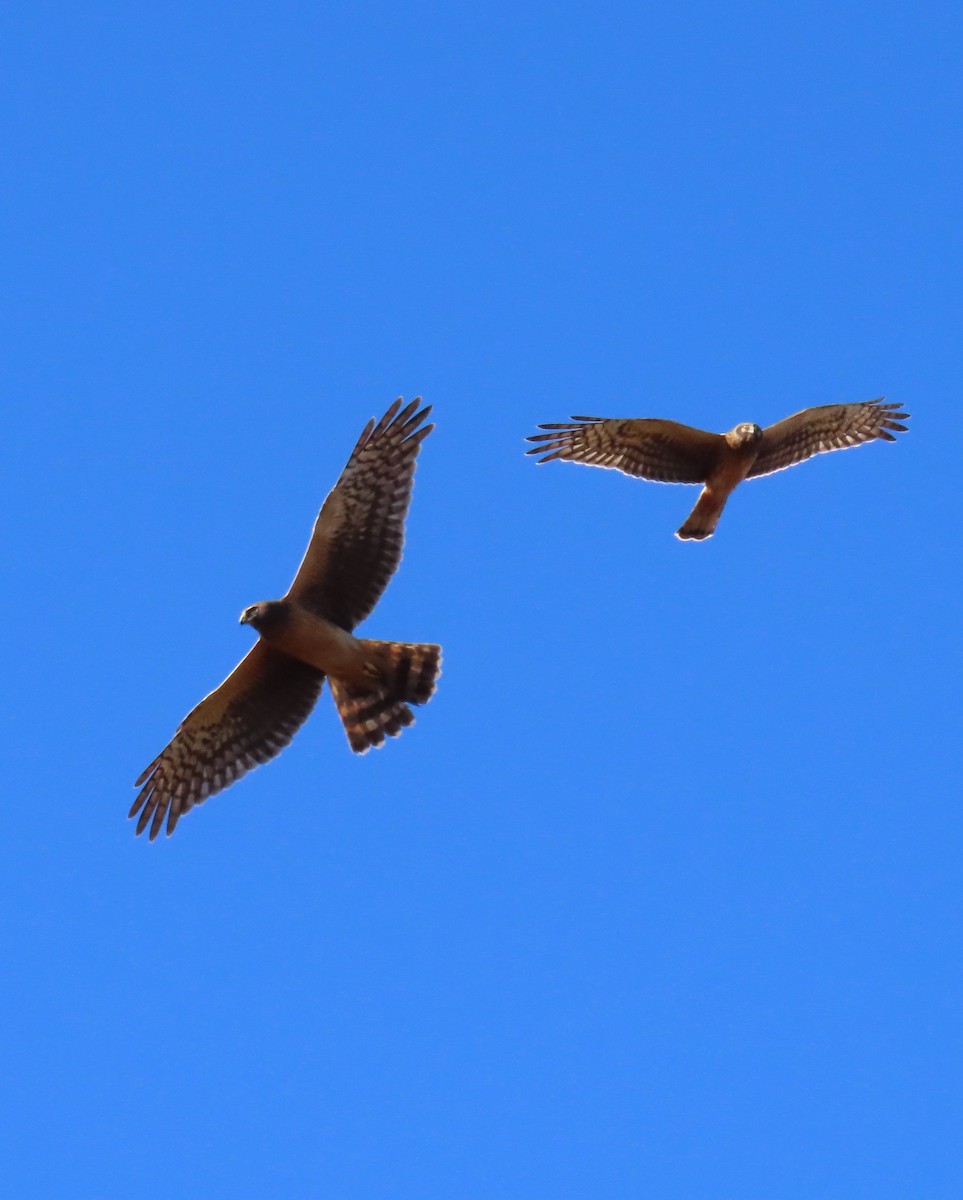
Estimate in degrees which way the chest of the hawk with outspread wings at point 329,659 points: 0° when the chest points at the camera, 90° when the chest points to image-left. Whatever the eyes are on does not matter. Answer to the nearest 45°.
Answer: approximately 45°
